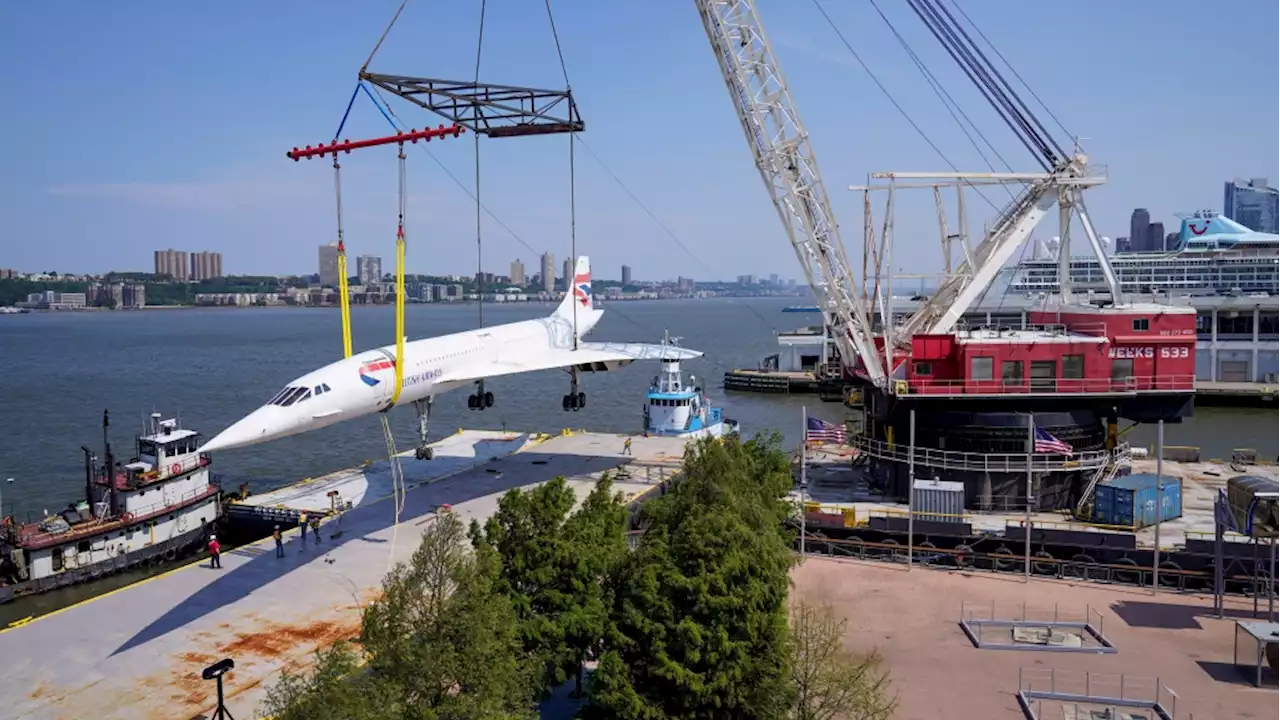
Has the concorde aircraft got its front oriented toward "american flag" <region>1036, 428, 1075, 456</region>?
no

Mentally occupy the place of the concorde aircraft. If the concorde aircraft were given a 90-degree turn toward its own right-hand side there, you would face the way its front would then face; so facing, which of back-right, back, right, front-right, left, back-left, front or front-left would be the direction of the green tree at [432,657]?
back-left

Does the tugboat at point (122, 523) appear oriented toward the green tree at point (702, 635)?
no

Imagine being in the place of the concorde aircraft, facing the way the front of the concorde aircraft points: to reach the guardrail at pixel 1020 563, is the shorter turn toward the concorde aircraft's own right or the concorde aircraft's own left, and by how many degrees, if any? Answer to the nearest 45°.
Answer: approximately 90° to the concorde aircraft's own left

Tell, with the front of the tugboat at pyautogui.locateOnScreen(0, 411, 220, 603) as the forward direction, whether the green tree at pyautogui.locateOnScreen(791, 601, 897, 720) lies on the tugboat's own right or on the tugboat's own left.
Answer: on the tugboat's own right

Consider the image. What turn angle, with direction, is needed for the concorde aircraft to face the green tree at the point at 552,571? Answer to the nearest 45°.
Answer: approximately 45° to its left

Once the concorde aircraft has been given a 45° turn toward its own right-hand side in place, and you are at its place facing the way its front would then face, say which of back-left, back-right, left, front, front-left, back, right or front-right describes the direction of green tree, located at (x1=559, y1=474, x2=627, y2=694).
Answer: left

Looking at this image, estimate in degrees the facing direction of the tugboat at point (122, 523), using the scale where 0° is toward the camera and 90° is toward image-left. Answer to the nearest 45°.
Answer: approximately 225°

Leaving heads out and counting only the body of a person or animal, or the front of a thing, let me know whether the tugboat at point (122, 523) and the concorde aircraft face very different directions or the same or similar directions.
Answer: very different directions

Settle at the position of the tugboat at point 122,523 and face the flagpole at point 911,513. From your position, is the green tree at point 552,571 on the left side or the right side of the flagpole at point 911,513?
right

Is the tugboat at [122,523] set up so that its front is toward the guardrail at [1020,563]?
no

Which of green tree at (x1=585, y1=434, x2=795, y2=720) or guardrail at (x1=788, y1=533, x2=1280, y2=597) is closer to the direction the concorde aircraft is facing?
the green tree

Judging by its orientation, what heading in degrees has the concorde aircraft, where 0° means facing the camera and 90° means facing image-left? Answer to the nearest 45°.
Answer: approximately 45°

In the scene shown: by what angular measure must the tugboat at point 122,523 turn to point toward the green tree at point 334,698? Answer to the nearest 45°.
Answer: approximately 135° to its right

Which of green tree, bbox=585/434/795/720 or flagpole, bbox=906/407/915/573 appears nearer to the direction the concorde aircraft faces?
the green tree
